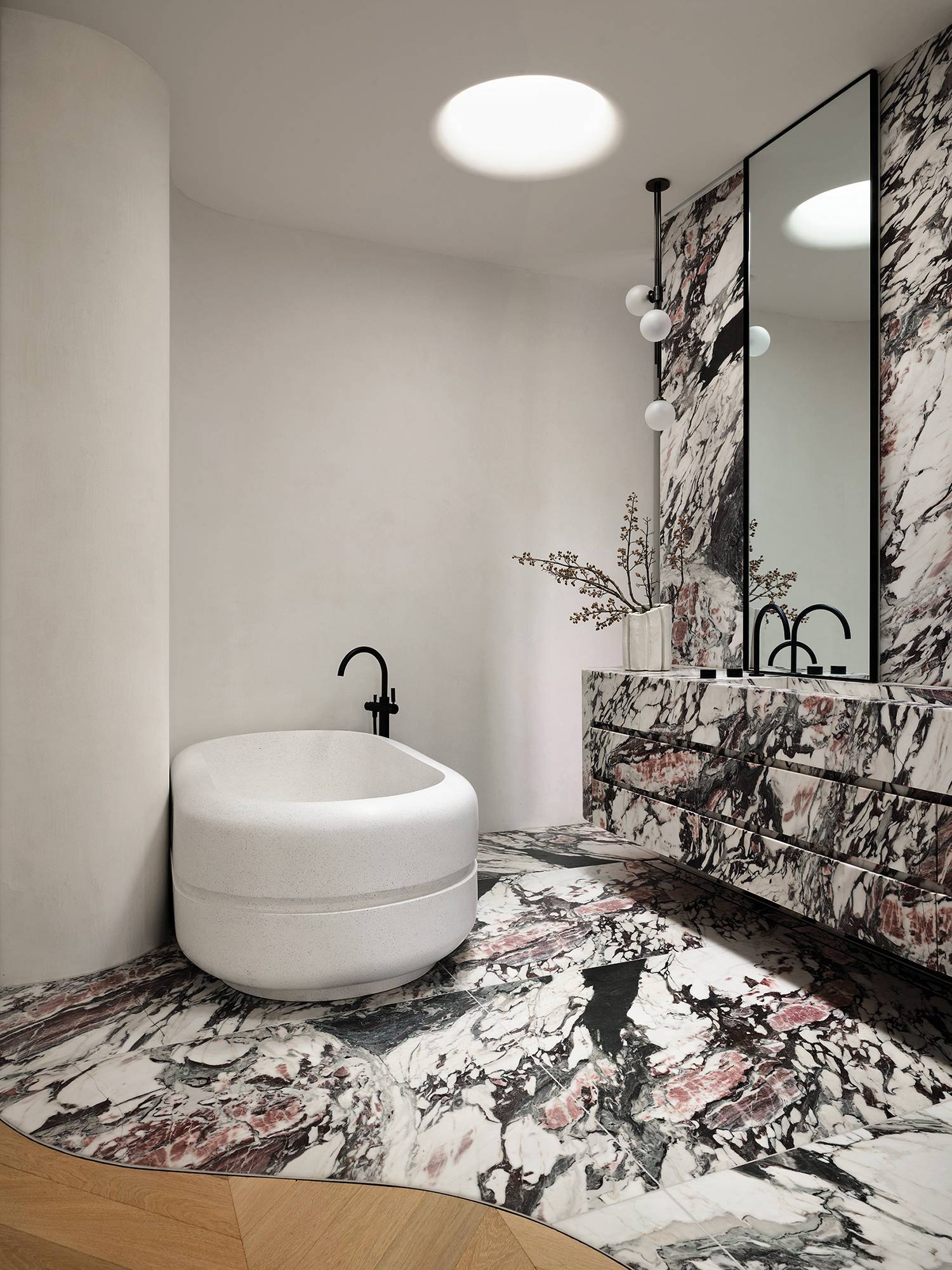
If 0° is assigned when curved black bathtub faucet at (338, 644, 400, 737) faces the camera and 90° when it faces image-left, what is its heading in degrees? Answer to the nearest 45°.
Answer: approximately 90°

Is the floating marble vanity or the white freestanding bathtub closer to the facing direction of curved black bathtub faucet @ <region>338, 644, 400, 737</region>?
the white freestanding bathtub

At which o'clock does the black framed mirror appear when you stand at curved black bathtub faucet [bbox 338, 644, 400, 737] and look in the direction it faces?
The black framed mirror is roughly at 7 o'clock from the curved black bathtub faucet.

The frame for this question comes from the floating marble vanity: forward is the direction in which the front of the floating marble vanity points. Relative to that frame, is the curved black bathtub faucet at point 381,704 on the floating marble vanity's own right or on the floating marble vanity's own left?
on the floating marble vanity's own right

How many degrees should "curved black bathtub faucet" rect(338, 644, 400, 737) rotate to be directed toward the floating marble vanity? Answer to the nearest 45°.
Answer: approximately 135° to its left

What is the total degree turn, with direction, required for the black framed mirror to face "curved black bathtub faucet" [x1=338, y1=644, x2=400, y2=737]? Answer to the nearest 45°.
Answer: approximately 45° to its right
